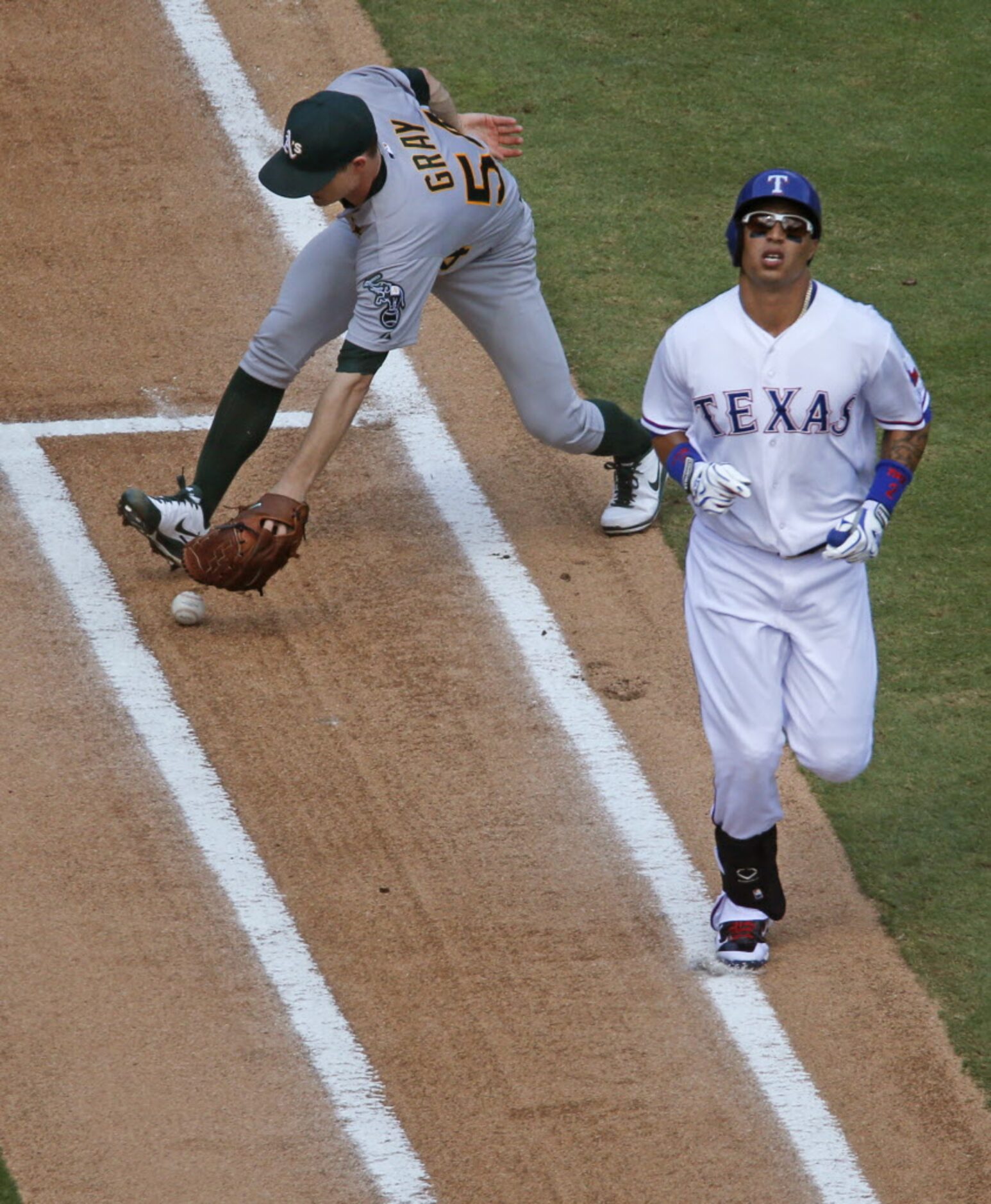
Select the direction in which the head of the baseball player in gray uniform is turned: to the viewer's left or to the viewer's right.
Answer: to the viewer's left

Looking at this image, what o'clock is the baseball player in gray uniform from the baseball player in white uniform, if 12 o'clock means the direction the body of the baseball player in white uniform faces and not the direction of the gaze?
The baseball player in gray uniform is roughly at 5 o'clock from the baseball player in white uniform.

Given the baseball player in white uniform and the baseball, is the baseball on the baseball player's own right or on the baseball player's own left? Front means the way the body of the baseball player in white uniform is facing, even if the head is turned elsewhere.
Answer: on the baseball player's own right

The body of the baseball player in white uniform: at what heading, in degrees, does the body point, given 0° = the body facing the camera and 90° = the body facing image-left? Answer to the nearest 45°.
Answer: approximately 0°
